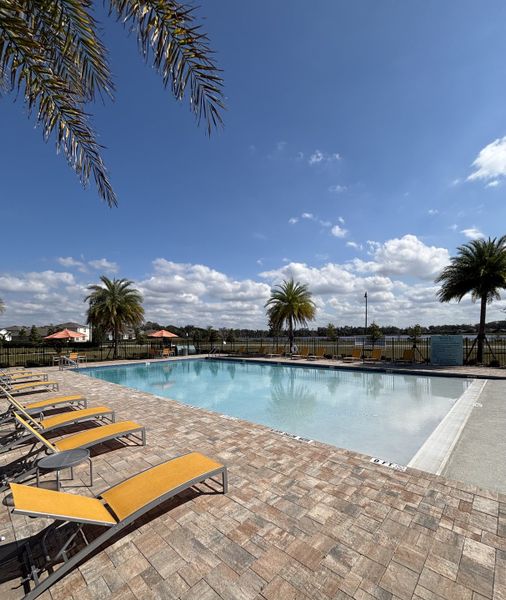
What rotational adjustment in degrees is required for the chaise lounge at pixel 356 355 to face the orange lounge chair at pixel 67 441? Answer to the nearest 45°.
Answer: approximately 45° to its left

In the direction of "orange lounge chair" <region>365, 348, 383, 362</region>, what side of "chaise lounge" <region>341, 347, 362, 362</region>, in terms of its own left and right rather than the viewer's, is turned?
left

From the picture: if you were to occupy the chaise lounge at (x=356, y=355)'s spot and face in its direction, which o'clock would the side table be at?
The side table is roughly at 11 o'clock from the chaise lounge.

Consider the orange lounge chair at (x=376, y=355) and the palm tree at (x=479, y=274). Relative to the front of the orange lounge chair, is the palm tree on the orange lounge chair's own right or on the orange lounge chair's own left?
on the orange lounge chair's own left

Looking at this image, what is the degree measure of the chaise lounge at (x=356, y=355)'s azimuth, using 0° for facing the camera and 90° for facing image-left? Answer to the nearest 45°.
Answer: approximately 45°

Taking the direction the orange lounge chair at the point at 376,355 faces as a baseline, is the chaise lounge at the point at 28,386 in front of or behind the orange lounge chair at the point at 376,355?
in front

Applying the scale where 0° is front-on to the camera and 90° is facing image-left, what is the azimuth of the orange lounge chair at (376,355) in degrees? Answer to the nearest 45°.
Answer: approximately 45°
